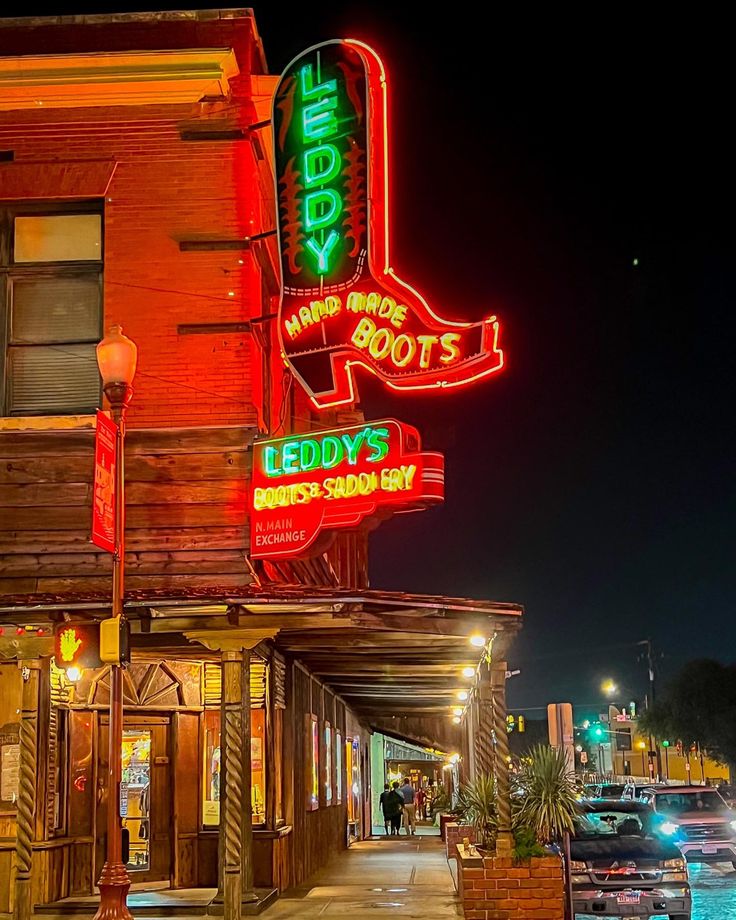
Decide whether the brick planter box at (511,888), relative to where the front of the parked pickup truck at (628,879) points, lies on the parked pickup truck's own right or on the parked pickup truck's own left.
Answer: on the parked pickup truck's own right

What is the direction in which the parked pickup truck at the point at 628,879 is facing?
toward the camera

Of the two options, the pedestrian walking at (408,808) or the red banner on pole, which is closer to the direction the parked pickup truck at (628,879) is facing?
the red banner on pole

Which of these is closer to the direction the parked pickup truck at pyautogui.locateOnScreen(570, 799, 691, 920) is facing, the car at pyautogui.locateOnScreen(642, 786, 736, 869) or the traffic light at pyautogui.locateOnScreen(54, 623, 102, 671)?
the traffic light

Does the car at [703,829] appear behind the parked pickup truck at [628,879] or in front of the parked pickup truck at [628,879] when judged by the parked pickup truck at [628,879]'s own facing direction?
behind

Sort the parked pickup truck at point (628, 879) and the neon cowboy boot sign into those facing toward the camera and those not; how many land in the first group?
2

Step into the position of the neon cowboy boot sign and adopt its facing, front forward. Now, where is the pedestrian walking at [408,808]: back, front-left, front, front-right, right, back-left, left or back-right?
back

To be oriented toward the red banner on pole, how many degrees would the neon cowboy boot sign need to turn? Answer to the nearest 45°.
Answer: approximately 45° to its right

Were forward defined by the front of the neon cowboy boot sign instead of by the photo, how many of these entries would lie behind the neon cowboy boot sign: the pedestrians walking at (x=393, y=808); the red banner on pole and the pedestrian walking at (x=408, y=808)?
2

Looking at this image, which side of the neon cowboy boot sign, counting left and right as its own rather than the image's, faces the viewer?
front

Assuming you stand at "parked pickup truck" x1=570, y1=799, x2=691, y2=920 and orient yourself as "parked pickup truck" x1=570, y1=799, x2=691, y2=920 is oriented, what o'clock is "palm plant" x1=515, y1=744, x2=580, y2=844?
The palm plant is roughly at 2 o'clock from the parked pickup truck.

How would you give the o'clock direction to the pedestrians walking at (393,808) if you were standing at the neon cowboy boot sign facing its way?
The pedestrians walking is roughly at 6 o'clock from the neon cowboy boot sign.
